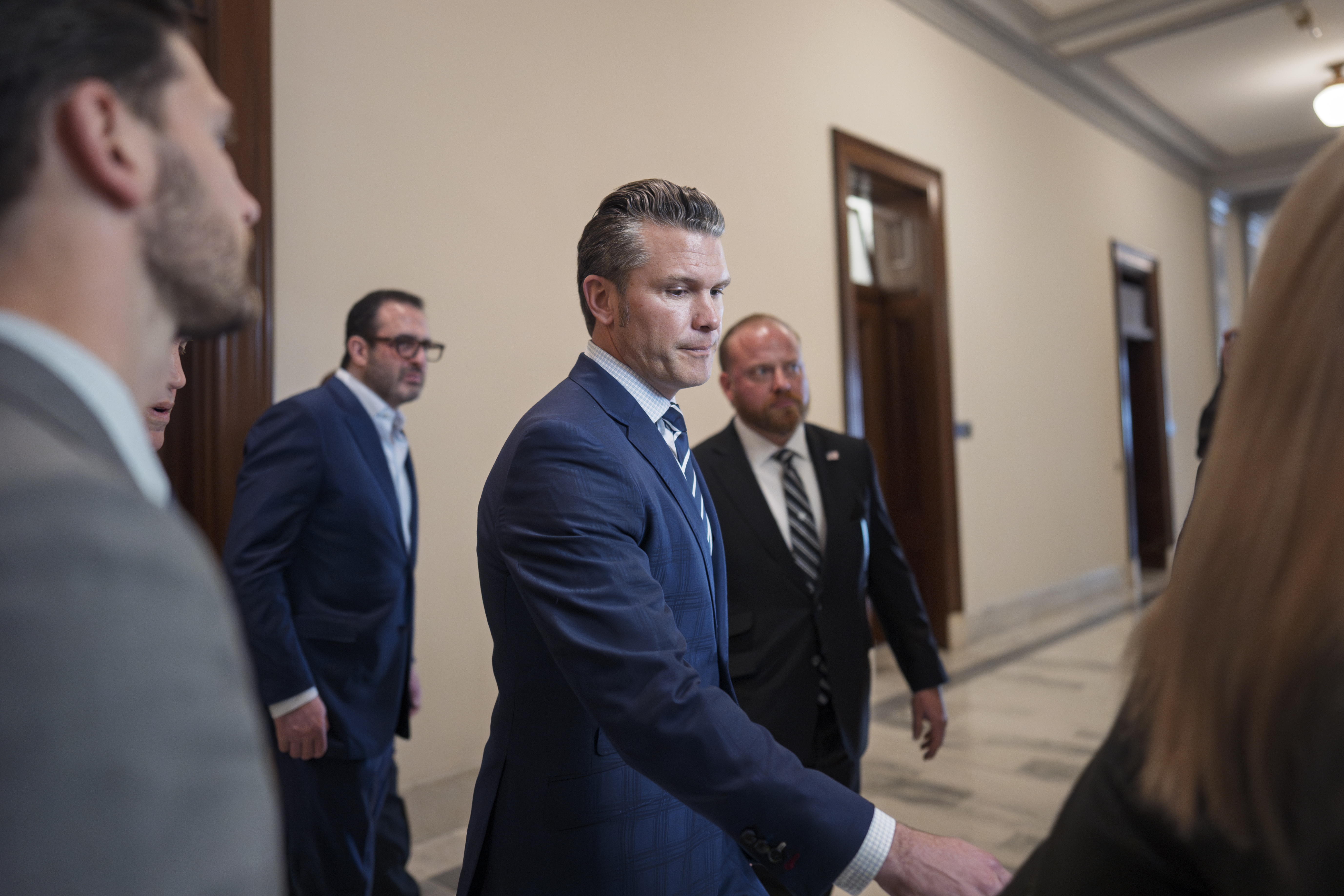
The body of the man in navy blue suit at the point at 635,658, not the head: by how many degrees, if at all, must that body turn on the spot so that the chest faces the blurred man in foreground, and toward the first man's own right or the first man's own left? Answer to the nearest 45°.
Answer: approximately 45° to the first man's own right

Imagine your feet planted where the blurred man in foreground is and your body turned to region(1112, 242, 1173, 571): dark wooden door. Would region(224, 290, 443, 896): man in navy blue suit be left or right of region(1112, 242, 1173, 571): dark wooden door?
left

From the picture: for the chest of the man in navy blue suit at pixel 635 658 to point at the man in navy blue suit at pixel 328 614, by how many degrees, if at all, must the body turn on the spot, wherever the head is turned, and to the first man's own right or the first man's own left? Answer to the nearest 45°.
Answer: approximately 180°

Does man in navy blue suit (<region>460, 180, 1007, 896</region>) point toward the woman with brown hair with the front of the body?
yes

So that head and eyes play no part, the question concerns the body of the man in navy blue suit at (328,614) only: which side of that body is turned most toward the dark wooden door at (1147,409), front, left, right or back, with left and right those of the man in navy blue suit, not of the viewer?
left

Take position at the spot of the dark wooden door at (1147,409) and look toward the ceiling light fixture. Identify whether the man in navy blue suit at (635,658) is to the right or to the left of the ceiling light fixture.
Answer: right

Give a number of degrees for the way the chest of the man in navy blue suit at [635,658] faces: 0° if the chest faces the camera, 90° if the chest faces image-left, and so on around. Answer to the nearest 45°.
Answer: approximately 315°

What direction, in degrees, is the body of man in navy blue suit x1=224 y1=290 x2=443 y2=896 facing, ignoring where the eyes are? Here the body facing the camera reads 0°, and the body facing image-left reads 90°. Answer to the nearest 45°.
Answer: approximately 315°

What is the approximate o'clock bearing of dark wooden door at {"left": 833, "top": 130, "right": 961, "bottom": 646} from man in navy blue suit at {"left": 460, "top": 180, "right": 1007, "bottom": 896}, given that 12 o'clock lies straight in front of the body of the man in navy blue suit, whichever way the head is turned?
The dark wooden door is roughly at 8 o'clock from the man in navy blue suit.
